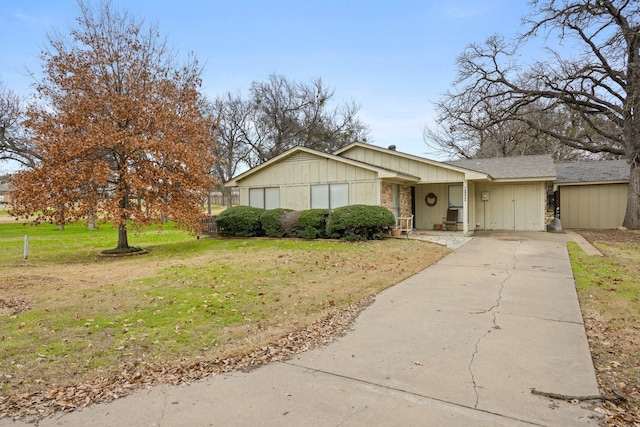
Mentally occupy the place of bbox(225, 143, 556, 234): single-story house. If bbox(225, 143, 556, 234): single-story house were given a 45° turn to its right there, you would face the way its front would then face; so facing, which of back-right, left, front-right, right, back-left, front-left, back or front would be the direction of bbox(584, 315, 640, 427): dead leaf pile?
front-left

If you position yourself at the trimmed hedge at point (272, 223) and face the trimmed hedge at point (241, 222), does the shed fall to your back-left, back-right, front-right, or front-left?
back-right

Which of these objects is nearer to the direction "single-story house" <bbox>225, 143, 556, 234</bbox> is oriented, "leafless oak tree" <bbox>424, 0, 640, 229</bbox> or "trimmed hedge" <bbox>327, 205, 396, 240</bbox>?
the trimmed hedge

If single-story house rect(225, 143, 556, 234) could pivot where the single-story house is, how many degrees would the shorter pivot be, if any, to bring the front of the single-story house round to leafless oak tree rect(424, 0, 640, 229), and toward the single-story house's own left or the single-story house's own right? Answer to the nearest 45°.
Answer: approximately 135° to the single-story house's own left

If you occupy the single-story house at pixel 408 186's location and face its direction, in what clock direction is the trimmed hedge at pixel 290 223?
The trimmed hedge is roughly at 2 o'clock from the single-story house.

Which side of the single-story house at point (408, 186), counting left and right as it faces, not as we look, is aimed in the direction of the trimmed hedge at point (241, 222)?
right

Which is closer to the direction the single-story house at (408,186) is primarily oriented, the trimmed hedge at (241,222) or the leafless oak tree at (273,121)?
the trimmed hedge

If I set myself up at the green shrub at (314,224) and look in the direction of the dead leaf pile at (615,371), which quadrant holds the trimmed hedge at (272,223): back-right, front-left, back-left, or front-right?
back-right

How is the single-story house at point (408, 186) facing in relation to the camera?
toward the camera

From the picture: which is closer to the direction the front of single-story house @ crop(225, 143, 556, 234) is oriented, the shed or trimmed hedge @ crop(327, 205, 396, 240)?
the trimmed hedge

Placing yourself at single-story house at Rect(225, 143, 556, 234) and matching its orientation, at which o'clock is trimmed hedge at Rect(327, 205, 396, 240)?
The trimmed hedge is roughly at 1 o'clock from the single-story house.

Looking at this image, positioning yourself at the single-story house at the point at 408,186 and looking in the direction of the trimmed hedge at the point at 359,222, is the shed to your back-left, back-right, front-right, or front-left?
back-left

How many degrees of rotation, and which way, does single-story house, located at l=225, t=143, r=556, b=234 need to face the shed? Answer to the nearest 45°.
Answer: approximately 135° to its left
